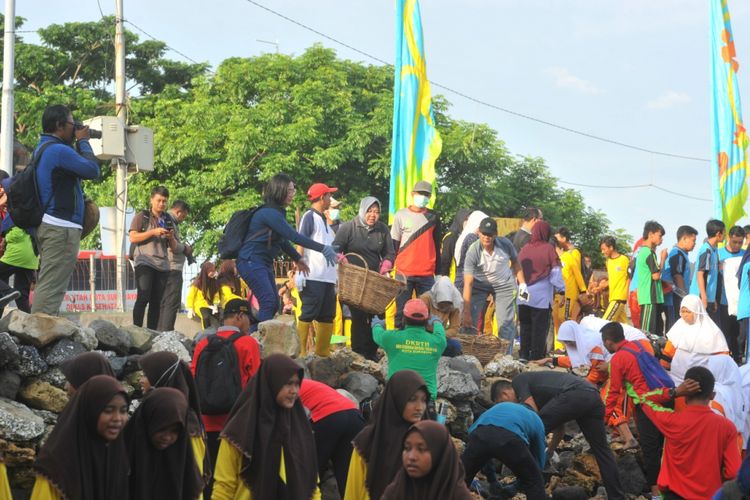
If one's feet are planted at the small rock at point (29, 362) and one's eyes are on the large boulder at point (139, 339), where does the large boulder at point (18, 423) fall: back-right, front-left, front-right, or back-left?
back-right

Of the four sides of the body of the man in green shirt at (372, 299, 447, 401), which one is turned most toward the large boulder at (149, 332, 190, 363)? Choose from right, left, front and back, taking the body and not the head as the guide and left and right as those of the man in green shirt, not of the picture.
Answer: left

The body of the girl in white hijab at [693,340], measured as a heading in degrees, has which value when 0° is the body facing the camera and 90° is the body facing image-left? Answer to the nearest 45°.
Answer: approximately 45°

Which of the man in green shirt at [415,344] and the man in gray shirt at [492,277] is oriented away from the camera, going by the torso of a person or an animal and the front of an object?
the man in green shirt

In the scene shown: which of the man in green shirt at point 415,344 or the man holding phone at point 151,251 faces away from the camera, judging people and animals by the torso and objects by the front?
the man in green shirt

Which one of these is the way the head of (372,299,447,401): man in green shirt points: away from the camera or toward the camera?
away from the camera

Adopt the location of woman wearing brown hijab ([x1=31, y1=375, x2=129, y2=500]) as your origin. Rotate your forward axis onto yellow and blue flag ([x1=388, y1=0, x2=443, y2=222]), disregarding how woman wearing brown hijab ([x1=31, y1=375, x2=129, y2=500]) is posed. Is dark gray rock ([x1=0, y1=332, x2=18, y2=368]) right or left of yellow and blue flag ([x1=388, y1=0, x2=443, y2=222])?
left

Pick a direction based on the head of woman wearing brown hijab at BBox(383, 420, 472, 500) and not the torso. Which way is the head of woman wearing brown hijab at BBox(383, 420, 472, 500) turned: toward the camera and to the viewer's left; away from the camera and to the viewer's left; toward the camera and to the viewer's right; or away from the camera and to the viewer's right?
toward the camera and to the viewer's left

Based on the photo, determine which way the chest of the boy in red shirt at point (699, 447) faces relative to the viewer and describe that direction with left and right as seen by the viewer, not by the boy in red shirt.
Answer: facing away from the viewer

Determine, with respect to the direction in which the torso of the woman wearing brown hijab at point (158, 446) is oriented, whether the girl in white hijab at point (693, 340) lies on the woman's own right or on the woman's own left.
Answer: on the woman's own left

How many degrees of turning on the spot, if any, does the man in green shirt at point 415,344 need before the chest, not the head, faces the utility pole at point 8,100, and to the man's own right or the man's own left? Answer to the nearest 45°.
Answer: approximately 45° to the man's own left
